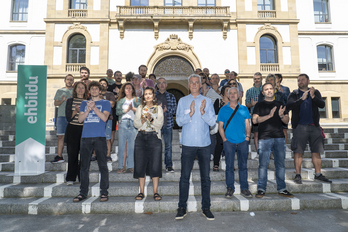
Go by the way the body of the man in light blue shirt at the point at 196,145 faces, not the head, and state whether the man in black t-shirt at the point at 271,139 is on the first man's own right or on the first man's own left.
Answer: on the first man's own left

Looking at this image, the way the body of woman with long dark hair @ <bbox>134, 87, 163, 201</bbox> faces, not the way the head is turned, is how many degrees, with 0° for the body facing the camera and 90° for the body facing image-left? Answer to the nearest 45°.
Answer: approximately 0°

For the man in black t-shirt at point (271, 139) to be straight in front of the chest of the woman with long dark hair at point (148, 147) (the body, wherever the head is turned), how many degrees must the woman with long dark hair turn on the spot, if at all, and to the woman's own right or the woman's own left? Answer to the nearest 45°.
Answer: approximately 90° to the woman's own left

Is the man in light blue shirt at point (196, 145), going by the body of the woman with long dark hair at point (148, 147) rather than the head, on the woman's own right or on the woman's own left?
on the woman's own left

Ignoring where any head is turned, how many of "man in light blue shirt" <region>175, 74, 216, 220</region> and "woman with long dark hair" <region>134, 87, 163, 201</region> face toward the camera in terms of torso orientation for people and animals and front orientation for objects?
2

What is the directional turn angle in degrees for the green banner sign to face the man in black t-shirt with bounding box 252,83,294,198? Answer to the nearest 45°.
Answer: approximately 45° to its left
